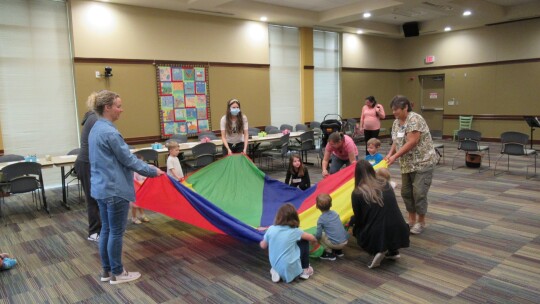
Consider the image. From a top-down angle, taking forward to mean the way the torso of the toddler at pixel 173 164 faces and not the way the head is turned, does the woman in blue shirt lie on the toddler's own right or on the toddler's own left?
on the toddler's own right

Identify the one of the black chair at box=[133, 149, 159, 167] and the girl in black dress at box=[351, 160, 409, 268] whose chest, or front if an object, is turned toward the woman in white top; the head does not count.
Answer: the girl in black dress

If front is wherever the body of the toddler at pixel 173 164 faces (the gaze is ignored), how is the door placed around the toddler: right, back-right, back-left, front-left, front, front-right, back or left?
left

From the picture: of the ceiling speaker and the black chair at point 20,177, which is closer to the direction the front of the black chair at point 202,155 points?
the ceiling speaker

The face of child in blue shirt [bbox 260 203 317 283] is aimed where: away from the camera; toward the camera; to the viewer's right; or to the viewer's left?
away from the camera

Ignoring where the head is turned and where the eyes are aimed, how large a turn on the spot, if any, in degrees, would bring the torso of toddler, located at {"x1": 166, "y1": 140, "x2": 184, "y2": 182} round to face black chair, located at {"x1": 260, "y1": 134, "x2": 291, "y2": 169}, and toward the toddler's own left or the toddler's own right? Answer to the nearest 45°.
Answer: approximately 90° to the toddler's own left

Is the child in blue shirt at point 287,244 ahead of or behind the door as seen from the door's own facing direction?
ahead

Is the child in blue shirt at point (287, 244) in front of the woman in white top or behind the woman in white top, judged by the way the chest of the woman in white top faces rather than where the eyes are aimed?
in front

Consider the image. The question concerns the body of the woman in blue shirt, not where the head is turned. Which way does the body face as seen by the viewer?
to the viewer's right
